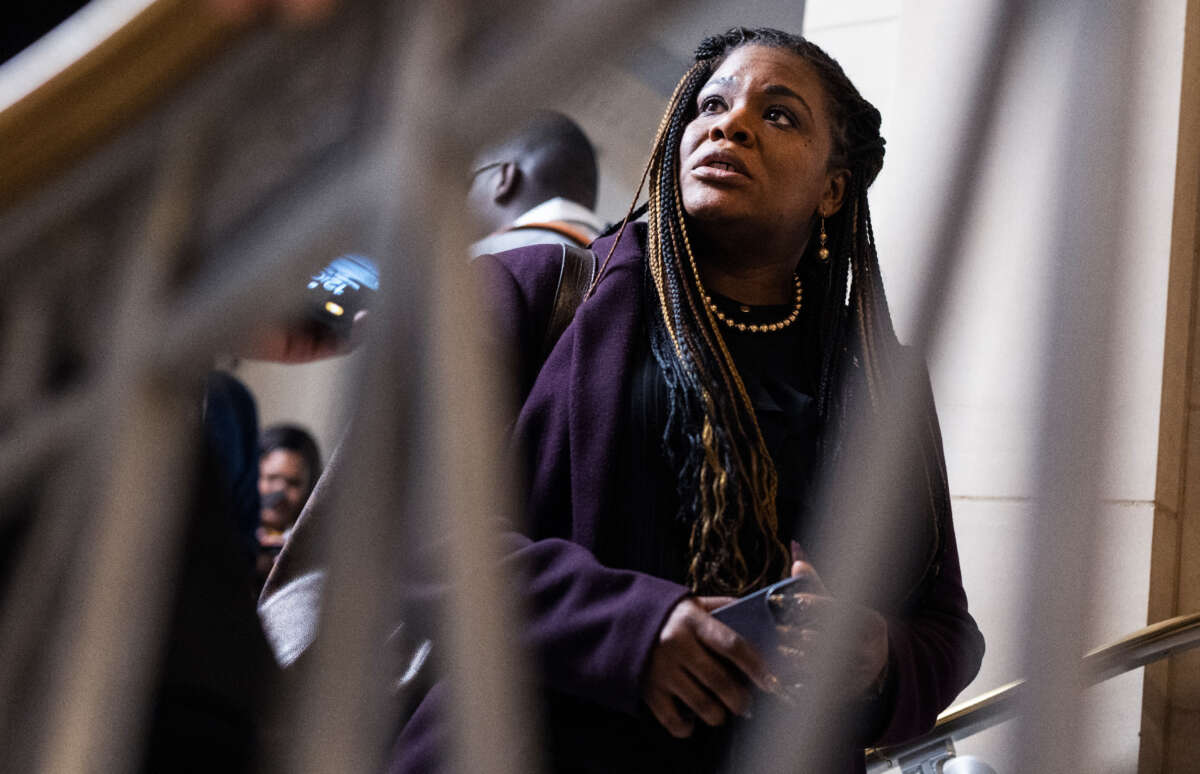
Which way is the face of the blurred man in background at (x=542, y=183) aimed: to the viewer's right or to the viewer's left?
to the viewer's left

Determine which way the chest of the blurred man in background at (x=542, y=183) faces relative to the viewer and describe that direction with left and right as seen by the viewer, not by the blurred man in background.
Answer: facing away from the viewer and to the left of the viewer

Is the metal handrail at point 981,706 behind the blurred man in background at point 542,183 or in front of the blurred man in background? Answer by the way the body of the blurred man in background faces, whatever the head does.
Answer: behind

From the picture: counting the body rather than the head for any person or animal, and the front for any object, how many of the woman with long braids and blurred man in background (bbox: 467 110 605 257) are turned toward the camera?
1

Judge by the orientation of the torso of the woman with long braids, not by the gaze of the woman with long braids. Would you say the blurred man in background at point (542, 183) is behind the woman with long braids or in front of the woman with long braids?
behind
